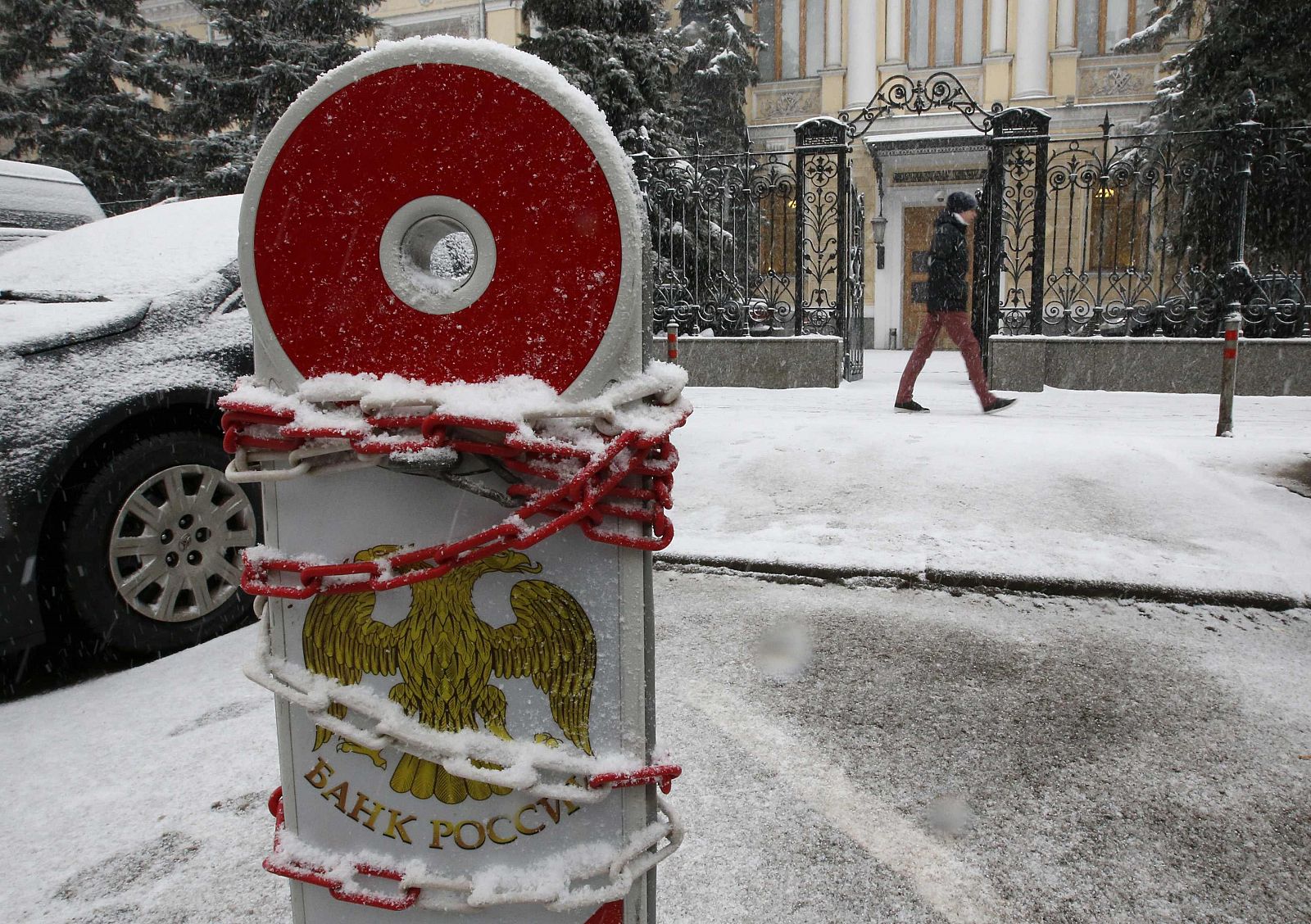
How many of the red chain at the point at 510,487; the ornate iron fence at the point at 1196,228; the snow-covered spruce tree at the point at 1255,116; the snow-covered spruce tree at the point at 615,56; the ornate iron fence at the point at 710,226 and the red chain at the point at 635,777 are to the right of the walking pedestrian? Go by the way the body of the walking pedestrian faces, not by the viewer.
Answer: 2

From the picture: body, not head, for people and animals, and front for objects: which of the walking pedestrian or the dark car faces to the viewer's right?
the walking pedestrian

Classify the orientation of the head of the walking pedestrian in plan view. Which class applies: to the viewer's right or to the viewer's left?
to the viewer's right

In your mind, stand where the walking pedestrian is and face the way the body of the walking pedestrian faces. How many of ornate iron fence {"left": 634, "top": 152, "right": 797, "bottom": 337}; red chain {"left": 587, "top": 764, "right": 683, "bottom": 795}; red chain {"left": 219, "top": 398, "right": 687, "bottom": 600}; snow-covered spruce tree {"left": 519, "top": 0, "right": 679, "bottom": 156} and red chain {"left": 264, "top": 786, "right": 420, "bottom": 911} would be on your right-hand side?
3

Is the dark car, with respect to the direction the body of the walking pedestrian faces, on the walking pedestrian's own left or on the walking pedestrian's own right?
on the walking pedestrian's own right

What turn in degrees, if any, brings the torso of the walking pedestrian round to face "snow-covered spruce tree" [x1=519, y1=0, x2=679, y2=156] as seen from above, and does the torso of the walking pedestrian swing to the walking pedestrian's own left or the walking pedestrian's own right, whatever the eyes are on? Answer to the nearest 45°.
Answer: approximately 135° to the walking pedestrian's own left

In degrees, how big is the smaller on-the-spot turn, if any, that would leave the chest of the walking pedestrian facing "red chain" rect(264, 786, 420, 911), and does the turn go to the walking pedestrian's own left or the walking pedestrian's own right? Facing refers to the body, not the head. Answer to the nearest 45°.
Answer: approximately 90° to the walking pedestrian's own right

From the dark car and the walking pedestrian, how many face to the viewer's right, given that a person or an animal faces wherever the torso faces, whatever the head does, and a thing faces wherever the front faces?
1

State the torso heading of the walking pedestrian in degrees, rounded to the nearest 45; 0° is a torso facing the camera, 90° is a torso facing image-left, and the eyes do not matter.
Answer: approximately 270°

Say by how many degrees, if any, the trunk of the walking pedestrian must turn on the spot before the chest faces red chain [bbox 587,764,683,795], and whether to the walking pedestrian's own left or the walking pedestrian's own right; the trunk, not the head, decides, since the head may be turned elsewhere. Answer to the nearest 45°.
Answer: approximately 90° to the walking pedestrian's own right

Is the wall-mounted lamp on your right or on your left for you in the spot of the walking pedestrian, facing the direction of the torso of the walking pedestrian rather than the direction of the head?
on your left

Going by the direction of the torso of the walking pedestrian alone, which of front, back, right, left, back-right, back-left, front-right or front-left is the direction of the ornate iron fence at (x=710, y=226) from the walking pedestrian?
back-left
